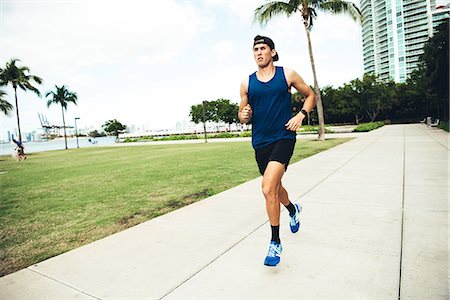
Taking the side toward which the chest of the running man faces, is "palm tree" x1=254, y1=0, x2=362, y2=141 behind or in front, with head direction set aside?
behind

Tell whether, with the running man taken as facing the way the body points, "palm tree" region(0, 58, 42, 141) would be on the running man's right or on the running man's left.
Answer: on the running man's right

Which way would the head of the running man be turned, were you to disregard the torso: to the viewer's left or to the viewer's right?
to the viewer's left

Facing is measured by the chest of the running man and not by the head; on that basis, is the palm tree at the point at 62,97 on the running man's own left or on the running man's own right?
on the running man's own right

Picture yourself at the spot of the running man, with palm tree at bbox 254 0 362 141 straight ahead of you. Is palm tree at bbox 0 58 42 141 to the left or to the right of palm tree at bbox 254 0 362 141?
left
